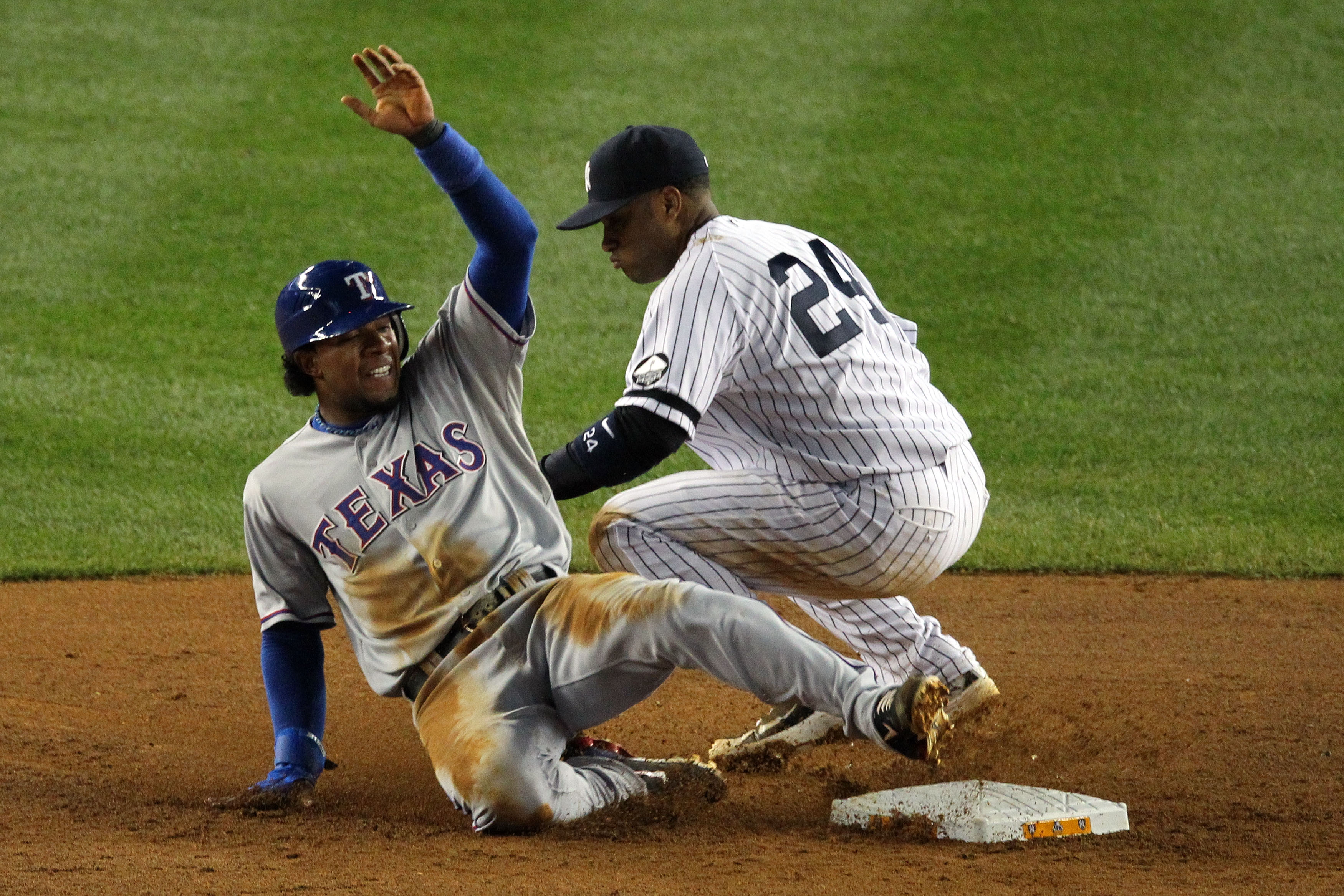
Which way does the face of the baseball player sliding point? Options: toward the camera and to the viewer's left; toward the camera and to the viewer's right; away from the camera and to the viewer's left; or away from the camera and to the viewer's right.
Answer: toward the camera and to the viewer's right

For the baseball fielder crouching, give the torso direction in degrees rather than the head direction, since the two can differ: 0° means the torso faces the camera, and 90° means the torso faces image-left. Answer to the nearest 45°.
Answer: approximately 90°
